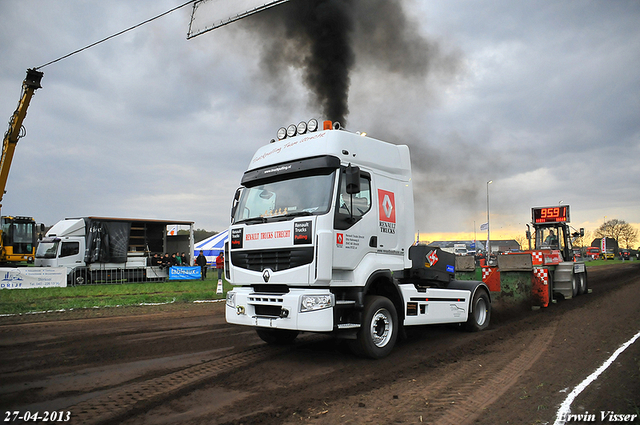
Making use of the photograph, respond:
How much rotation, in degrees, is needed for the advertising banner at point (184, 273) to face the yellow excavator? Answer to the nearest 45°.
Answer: approximately 90° to its right

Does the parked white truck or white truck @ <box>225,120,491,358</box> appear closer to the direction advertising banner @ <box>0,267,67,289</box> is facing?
the white truck

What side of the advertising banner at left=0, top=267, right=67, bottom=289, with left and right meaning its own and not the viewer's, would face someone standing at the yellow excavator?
back

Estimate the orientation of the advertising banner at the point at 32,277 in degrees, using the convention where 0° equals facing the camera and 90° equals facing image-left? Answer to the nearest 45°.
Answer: approximately 0°

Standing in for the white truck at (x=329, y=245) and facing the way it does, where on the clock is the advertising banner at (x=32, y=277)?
The advertising banner is roughly at 3 o'clock from the white truck.

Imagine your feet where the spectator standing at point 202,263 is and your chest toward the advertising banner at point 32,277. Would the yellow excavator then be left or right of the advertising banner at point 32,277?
right

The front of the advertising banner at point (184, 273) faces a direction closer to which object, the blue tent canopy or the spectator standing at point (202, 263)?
the spectator standing

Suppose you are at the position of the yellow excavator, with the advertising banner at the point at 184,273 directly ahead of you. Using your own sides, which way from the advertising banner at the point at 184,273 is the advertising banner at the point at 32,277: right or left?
right

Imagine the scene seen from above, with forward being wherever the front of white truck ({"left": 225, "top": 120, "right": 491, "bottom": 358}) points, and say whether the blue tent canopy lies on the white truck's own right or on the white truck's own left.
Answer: on the white truck's own right

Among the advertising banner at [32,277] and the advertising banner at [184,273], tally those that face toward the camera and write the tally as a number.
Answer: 2
